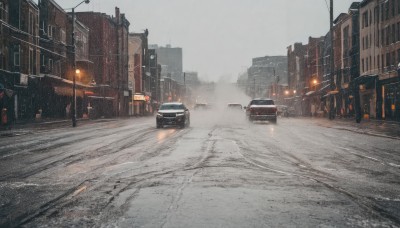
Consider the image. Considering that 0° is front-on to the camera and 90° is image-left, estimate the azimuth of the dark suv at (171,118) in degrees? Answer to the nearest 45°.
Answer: approximately 0°

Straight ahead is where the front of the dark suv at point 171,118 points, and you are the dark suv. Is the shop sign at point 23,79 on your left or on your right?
on your right

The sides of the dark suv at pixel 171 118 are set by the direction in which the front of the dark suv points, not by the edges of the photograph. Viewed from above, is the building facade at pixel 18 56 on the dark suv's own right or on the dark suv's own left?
on the dark suv's own right
